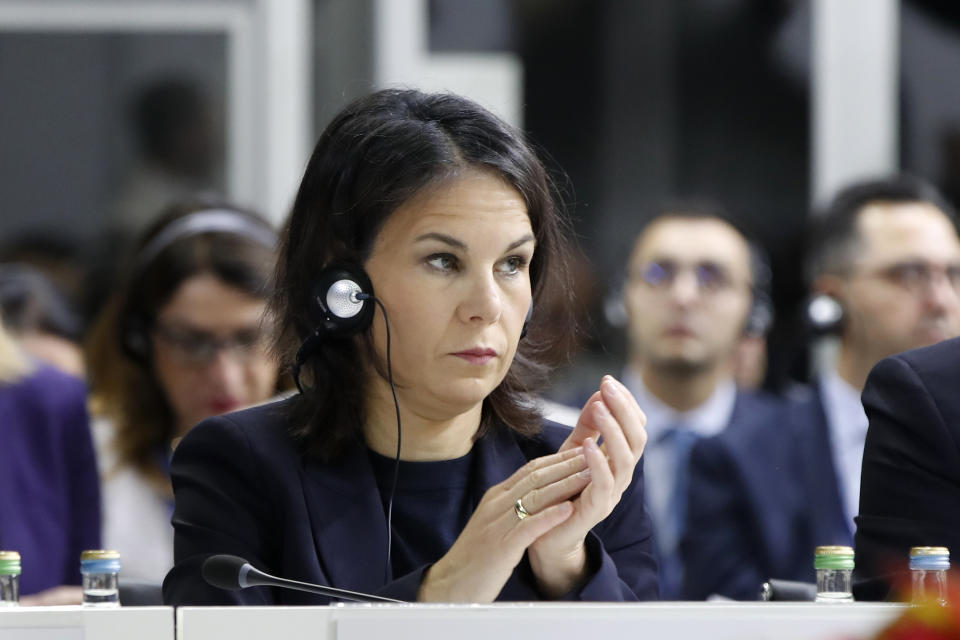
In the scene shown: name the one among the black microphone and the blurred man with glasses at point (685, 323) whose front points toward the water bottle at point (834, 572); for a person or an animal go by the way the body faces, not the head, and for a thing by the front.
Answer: the blurred man with glasses

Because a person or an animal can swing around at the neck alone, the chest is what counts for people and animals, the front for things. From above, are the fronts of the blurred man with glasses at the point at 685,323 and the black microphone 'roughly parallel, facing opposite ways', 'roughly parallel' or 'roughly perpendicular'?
roughly perpendicular

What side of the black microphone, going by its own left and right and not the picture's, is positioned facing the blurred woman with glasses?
right

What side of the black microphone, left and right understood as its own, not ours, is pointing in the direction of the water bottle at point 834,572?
back

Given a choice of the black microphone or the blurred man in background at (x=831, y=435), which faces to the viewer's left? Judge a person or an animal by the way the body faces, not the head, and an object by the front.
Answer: the black microphone

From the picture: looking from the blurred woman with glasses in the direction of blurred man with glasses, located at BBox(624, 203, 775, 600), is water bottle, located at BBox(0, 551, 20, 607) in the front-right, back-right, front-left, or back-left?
back-right

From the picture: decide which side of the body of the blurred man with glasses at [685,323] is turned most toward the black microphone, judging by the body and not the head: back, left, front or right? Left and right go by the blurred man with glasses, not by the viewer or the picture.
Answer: front

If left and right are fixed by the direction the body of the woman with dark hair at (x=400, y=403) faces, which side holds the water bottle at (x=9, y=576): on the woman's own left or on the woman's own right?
on the woman's own right

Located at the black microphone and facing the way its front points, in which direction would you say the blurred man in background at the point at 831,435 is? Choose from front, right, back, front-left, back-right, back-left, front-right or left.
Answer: back-right

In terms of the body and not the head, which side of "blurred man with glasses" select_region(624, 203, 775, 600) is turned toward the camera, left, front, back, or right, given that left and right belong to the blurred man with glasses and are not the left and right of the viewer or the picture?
front

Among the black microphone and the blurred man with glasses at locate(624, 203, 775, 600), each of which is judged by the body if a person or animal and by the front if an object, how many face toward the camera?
1

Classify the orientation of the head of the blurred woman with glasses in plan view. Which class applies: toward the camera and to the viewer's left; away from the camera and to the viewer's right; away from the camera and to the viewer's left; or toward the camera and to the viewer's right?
toward the camera and to the viewer's right

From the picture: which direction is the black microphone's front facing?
to the viewer's left

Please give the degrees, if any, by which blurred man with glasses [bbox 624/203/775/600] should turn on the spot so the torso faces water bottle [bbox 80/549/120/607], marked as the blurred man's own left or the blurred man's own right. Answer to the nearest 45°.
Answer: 0° — they already face it

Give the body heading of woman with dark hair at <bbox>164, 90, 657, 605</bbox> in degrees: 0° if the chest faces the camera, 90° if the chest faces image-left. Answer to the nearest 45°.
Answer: approximately 315°
